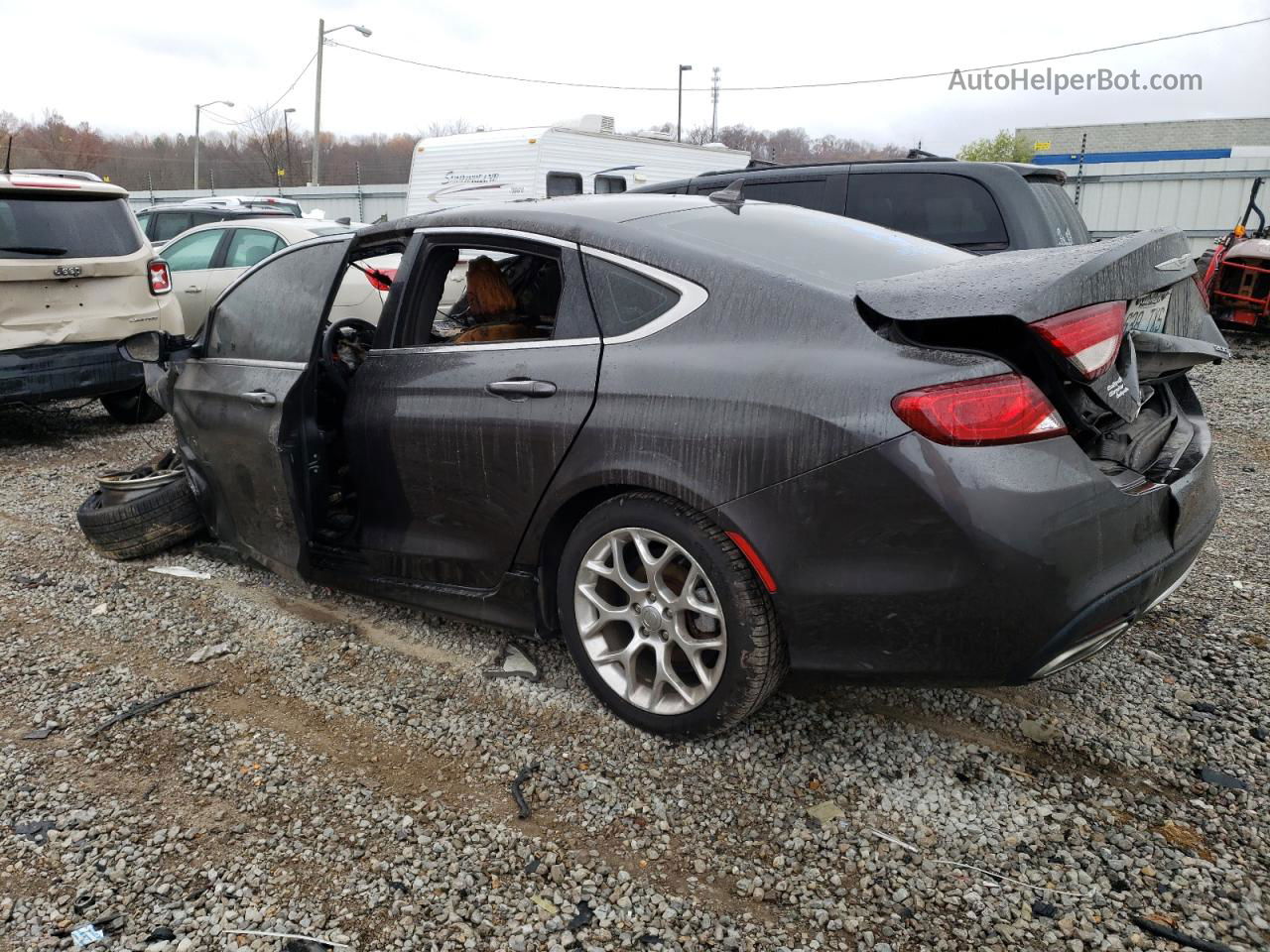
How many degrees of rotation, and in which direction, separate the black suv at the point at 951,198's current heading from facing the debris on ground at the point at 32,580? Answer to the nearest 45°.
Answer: approximately 90° to its left

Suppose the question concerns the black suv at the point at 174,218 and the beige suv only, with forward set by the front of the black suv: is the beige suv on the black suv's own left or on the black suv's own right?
on the black suv's own left

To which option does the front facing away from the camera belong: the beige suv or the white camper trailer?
the beige suv

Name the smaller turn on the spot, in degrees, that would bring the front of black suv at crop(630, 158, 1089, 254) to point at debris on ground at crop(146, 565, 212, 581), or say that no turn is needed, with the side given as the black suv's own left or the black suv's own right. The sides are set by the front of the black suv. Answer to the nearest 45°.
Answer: approximately 90° to the black suv's own left

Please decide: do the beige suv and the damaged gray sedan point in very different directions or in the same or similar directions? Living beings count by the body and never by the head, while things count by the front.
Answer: same or similar directions

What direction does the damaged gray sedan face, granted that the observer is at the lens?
facing away from the viewer and to the left of the viewer

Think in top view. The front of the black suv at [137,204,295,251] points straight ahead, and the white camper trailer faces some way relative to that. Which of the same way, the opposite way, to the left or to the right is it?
to the left

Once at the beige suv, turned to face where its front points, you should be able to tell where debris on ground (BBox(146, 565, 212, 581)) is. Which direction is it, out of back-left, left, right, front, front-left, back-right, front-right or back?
back

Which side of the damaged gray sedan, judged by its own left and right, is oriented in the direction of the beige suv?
front

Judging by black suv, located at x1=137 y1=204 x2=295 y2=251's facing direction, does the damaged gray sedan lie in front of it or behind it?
behind

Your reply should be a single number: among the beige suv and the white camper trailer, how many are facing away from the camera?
1

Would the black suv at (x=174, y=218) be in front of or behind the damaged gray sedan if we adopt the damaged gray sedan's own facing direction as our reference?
in front

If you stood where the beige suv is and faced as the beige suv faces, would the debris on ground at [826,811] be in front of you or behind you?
behind

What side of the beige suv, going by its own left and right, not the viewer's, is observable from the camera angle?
back

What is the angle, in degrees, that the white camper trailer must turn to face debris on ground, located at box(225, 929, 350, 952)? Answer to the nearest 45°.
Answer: approximately 45° to its left

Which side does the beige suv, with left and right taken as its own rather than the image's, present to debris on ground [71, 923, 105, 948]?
back
